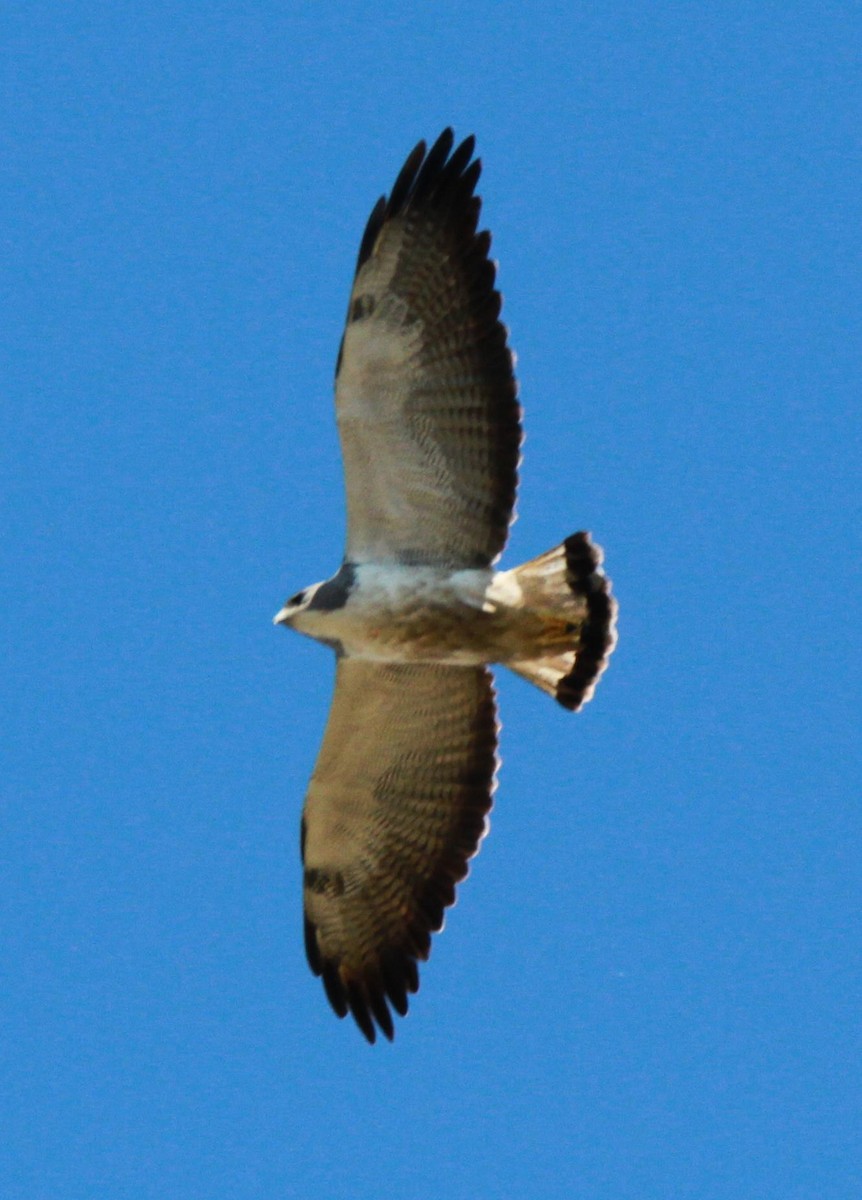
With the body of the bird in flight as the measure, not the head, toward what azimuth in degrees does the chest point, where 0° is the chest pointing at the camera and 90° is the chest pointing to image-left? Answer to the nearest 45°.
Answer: approximately 90°
